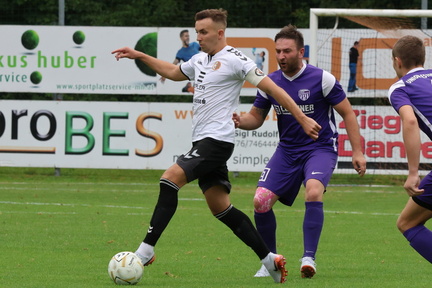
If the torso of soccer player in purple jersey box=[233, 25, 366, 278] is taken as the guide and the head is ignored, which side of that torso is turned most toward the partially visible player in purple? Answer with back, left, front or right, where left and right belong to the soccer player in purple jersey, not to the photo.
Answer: left

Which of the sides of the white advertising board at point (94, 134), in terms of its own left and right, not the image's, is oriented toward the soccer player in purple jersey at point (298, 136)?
front

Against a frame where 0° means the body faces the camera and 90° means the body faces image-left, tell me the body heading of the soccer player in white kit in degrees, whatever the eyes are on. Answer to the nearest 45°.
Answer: approximately 45°

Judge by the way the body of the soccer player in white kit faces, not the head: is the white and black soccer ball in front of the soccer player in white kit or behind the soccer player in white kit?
in front

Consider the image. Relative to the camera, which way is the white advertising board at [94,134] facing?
toward the camera

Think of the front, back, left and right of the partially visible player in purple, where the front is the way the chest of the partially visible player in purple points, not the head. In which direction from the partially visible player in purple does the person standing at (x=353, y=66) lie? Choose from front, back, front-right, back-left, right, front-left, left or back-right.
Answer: front-right

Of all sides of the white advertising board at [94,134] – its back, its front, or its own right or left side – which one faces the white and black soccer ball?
front

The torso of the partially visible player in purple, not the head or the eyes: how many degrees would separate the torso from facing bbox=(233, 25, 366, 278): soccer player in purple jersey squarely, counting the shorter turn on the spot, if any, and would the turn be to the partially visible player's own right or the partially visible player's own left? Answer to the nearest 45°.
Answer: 0° — they already face them

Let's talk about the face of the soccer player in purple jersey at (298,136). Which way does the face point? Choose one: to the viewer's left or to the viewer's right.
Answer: to the viewer's left

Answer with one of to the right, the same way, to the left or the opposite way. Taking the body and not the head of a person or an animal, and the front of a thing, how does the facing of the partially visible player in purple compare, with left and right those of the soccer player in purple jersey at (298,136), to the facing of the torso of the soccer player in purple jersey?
to the right

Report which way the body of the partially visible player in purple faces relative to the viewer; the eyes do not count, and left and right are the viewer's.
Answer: facing away from the viewer and to the left of the viewer

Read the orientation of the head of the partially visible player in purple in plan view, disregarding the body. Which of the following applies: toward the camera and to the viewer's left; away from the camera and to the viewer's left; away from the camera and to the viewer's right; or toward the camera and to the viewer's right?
away from the camera and to the viewer's left

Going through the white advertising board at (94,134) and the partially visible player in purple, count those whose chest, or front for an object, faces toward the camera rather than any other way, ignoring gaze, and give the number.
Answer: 1

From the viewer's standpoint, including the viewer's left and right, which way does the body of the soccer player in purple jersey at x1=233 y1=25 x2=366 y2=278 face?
facing the viewer and to the left of the viewer
